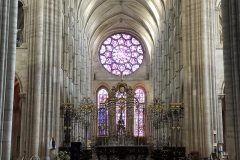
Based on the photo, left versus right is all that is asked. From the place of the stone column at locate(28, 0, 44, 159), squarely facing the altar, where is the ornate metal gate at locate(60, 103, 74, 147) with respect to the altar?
left

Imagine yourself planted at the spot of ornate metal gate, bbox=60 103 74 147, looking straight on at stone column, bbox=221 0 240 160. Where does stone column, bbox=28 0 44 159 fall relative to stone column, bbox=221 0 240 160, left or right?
right

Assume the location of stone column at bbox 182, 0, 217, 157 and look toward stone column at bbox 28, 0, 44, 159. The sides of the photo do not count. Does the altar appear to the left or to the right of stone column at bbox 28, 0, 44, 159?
right

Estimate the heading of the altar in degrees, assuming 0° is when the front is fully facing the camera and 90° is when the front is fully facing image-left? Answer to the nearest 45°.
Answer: approximately 0°

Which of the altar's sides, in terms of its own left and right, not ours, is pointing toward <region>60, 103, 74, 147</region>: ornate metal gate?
right

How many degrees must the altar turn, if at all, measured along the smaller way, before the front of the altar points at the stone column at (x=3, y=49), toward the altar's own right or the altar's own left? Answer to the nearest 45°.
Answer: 0° — it already faces it
